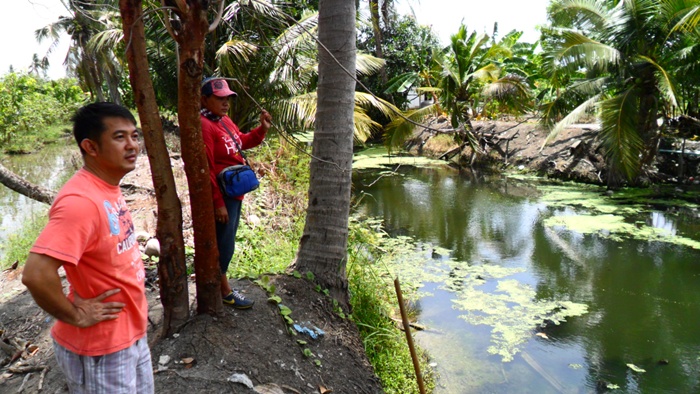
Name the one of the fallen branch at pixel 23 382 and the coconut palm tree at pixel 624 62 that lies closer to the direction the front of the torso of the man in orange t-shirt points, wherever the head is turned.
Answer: the coconut palm tree

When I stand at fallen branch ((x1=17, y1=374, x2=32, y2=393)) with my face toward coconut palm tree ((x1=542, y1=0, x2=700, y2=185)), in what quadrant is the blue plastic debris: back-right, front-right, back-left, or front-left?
front-right

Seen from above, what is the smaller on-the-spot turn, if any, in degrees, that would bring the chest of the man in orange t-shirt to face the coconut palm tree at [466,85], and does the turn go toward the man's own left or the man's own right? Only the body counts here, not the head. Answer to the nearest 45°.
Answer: approximately 90° to the man's own left

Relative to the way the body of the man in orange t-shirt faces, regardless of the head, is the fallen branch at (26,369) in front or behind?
behind

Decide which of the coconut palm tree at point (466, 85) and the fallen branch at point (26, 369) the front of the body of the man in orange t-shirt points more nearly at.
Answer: the coconut palm tree

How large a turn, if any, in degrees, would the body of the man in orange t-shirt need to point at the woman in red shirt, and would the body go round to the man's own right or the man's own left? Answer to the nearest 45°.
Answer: approximately 90° to the man's own left

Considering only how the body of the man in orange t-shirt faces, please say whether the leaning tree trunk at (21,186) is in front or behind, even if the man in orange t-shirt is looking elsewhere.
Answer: behind

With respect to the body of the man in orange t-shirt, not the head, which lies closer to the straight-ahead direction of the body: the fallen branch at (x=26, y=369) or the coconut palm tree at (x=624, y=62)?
the coconut palm tree

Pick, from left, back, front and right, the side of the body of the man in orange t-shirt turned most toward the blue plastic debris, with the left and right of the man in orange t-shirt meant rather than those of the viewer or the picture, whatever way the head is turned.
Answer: left

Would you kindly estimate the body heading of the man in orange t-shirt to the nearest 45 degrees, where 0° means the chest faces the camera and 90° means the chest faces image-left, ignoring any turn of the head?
approximately 315°
